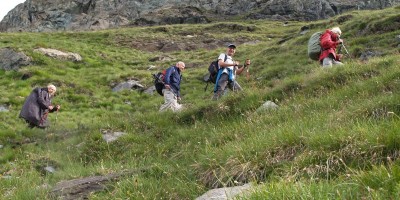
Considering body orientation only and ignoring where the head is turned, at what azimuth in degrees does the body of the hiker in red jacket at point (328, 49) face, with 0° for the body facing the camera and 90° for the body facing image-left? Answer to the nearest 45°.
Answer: approximately 270°

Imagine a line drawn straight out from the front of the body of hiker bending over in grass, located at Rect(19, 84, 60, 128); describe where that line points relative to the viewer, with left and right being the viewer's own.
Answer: facing to the right of the viewer

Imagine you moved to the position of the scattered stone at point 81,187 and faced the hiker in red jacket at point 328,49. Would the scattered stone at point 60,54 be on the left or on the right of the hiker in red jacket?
left

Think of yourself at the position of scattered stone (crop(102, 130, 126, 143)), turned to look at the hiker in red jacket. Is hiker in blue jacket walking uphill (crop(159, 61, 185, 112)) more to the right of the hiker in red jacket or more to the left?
left

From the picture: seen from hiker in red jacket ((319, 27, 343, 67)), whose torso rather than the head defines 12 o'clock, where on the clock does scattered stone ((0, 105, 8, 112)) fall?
The scattered stone is roughly at 6 o'clock from the hiker in red jacket.

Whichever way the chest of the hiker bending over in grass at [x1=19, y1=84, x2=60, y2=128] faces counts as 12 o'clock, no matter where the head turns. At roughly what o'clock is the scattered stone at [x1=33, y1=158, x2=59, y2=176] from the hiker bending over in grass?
The scattered stone is roughly at 3 o'clock from the hiker bending over in grass.

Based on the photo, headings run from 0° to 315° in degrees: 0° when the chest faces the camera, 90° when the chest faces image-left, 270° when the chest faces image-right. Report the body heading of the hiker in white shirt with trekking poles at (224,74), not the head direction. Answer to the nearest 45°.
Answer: approximately 315°

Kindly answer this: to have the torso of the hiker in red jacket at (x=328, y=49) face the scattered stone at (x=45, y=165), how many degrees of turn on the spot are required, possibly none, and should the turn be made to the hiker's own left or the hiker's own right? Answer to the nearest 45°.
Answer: approximately 135° to the hiker's own right

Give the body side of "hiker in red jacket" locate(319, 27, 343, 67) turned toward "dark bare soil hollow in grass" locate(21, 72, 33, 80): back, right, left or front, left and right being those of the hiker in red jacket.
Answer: back

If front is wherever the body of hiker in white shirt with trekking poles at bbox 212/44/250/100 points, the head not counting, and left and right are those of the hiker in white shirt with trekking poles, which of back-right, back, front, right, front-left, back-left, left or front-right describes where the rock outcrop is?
back
